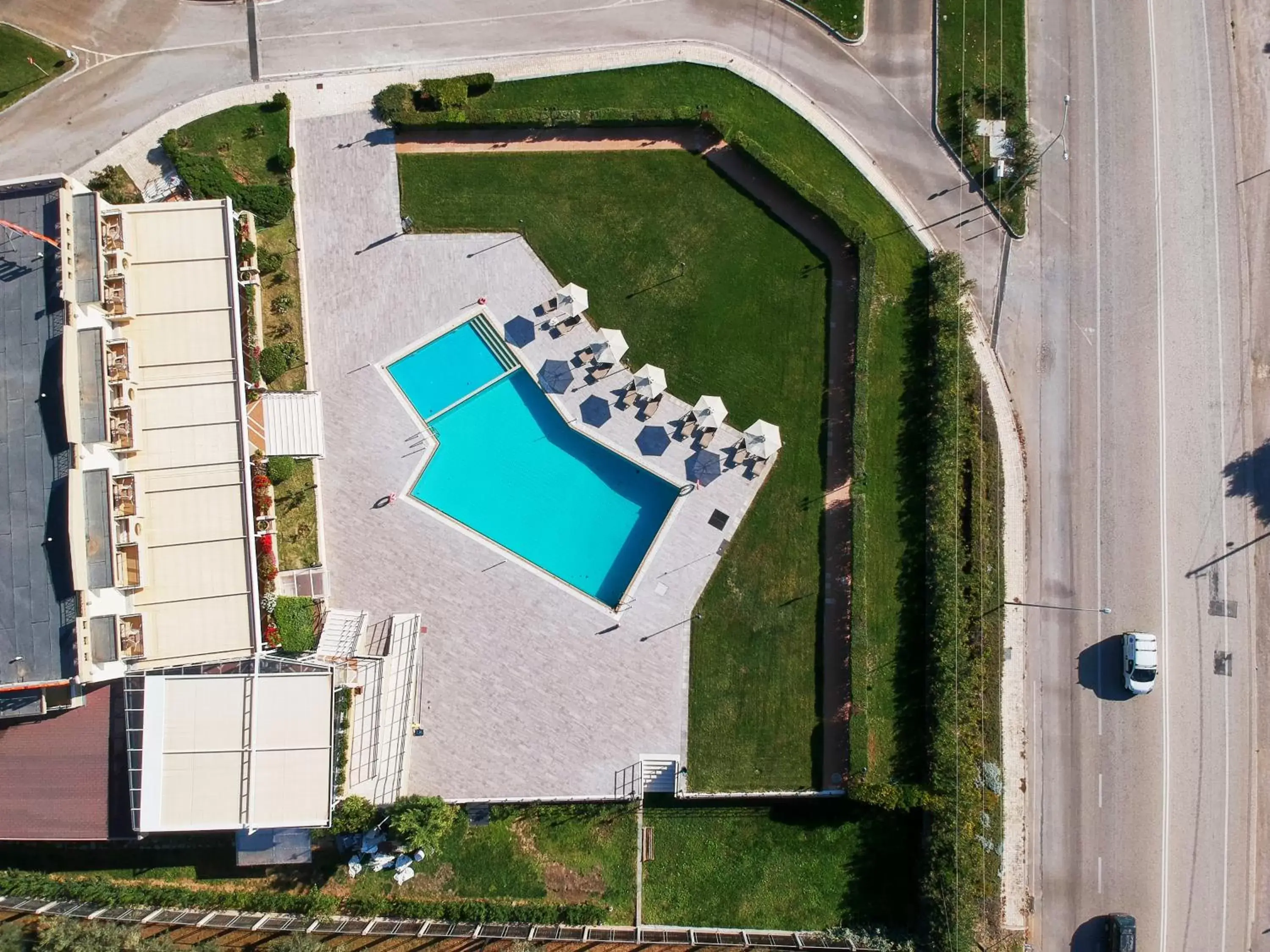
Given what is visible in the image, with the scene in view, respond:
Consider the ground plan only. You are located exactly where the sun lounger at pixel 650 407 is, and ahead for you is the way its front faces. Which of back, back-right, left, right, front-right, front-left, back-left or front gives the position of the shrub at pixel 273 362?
front-right

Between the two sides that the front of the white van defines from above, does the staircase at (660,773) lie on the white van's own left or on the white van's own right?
on the white van's own right

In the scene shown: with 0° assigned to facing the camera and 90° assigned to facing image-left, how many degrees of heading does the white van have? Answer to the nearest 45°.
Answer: approximately 0°

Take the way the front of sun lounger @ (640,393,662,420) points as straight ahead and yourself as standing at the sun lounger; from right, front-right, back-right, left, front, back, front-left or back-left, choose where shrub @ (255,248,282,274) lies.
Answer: front-right

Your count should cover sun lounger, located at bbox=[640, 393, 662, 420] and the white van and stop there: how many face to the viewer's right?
0

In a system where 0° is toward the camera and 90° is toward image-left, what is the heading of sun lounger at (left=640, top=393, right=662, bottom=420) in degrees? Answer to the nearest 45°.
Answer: approximately 45°

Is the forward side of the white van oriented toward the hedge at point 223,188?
no

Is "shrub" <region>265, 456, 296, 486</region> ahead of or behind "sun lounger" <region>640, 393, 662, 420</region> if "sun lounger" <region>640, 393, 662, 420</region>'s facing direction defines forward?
ahead
